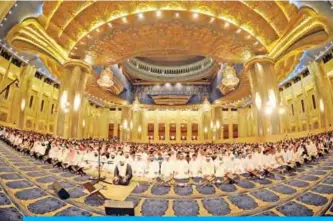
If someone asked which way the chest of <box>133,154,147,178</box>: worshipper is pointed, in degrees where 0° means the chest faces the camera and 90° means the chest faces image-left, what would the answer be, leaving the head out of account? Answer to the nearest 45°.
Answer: approximately 0°

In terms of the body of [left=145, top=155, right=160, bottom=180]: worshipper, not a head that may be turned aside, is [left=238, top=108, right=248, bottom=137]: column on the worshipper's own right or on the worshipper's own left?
on the worshipper's own left

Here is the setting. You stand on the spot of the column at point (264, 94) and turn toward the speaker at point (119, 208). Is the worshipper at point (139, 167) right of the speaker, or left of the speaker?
right

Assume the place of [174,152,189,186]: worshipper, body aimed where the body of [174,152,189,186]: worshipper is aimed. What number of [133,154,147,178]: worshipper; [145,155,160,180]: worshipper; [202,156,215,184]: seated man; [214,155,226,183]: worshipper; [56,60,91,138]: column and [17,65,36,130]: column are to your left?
2

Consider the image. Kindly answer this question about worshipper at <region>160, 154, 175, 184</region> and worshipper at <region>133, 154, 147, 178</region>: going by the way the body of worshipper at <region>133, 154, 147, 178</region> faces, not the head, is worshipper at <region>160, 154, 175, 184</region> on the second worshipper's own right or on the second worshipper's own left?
on the second worshipper's own left

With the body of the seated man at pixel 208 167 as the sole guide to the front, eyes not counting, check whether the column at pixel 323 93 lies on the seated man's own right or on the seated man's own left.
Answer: on the seated man's own left

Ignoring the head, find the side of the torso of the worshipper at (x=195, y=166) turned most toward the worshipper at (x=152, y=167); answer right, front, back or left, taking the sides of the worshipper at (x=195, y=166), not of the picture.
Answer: right

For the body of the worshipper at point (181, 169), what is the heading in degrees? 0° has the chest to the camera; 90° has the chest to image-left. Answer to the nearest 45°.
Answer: approximately 0°

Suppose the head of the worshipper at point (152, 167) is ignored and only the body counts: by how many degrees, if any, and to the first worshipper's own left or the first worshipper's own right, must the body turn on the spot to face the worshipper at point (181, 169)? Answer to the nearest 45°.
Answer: approximately 90° to the first worshipper's own left
